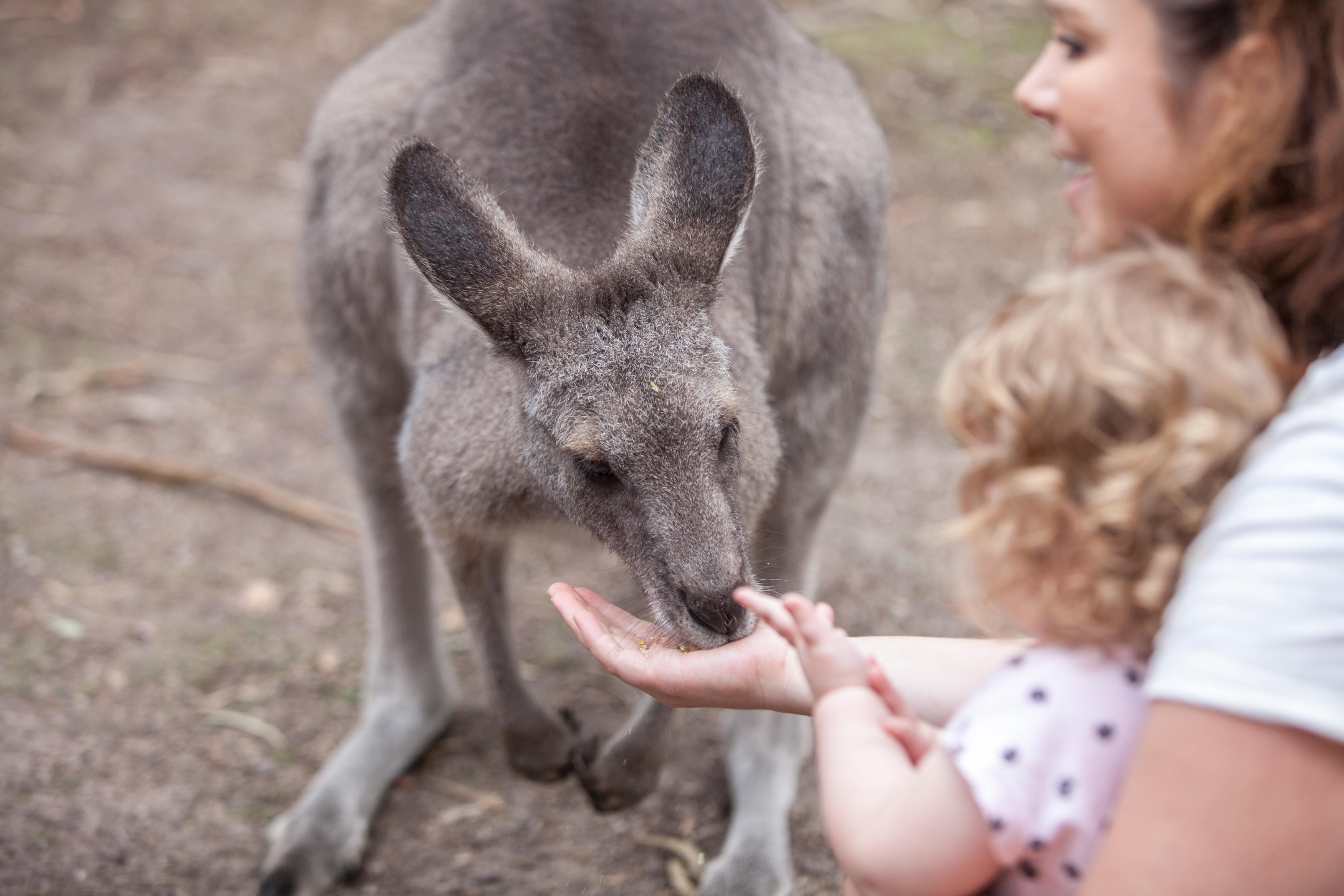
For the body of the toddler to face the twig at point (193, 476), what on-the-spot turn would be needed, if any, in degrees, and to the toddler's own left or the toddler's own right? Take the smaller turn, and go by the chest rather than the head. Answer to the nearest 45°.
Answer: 0° — they already face it

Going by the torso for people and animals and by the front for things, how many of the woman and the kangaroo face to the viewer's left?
1

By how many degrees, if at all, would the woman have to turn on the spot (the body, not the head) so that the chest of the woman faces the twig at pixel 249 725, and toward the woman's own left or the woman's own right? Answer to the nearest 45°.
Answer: approximately 45° to the woman's own right

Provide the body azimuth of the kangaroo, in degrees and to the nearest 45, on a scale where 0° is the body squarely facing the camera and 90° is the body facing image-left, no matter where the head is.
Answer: approximately 0°

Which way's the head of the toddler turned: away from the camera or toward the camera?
away from the camera

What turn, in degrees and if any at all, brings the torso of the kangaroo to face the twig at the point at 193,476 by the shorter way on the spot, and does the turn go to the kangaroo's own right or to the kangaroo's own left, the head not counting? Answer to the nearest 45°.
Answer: approximately 135° to the kangaroo's own right

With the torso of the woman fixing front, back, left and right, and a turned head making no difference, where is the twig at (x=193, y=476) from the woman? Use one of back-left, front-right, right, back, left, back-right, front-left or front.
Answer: front-right

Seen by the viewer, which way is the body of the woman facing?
to the viewer's left

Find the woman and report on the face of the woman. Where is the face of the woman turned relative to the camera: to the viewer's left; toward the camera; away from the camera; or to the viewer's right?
to the viewer's left

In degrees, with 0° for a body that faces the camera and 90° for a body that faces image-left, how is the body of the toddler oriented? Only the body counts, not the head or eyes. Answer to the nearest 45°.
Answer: approximately 135°

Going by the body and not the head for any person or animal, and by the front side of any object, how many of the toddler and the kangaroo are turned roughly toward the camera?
1

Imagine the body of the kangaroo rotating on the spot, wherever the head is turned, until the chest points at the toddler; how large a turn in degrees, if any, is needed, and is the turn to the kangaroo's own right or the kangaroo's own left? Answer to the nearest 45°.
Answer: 0° — it already faces them

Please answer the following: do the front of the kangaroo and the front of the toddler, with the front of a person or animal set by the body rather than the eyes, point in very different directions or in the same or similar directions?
very different directions

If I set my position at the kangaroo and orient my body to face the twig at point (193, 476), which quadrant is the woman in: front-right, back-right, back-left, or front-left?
back-left
